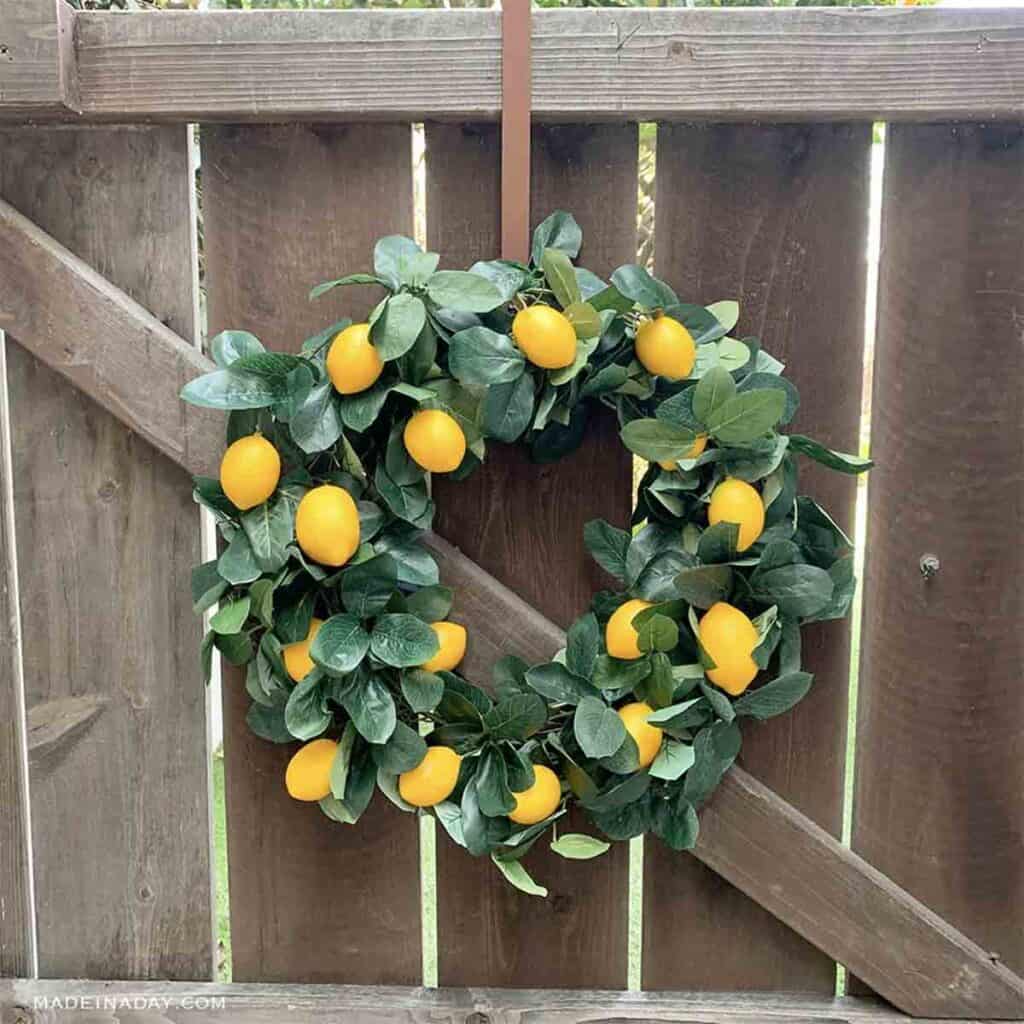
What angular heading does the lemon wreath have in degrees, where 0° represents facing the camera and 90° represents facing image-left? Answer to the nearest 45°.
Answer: approximately 0°
